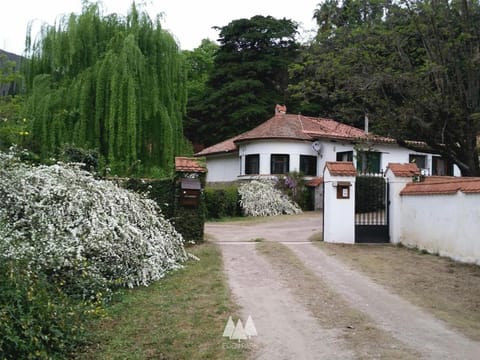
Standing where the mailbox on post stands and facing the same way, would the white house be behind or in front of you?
behind

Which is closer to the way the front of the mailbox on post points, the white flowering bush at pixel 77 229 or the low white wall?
the white flowering bush

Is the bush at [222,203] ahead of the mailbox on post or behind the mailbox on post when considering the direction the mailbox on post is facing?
behind

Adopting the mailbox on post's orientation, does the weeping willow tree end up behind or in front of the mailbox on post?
behind

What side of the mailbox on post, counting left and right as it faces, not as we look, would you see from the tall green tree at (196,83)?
back

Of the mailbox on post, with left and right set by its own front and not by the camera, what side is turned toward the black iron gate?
left

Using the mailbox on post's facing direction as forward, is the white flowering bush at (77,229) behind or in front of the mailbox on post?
in front

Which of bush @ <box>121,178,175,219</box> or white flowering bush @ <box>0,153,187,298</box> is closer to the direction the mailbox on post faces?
the white flowering bush

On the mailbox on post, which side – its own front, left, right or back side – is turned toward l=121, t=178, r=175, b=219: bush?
right

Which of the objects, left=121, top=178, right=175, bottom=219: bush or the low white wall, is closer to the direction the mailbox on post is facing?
the low white wall

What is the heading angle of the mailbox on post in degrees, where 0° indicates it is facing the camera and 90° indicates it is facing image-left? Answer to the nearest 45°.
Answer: approximately 0°

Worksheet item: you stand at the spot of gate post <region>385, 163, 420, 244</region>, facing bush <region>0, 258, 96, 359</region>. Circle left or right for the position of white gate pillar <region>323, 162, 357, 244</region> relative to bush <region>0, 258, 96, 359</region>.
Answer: right

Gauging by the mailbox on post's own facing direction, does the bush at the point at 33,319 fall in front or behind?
in front
